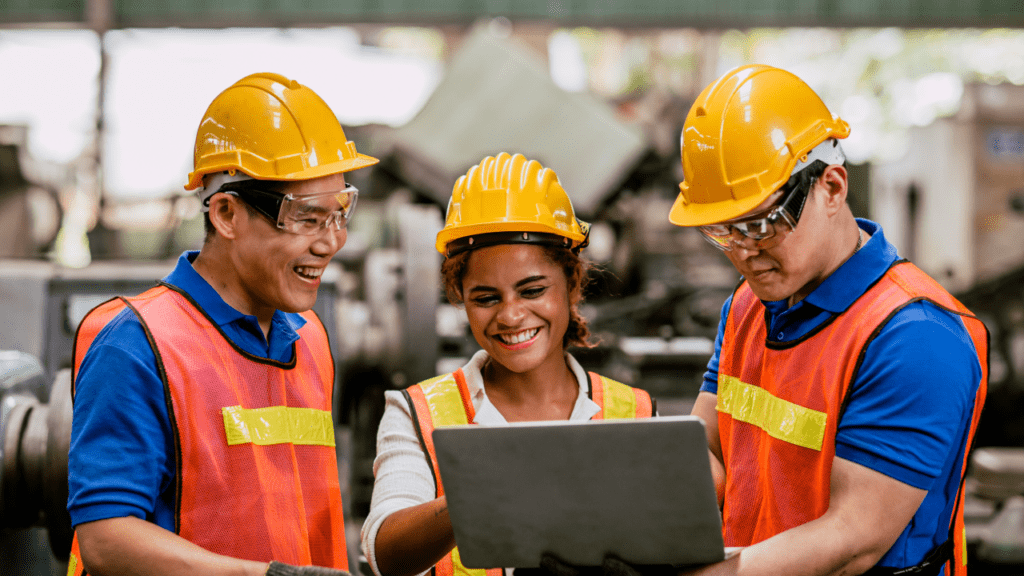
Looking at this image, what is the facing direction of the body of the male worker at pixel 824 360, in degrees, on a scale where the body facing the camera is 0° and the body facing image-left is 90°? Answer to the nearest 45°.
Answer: approximately 45°

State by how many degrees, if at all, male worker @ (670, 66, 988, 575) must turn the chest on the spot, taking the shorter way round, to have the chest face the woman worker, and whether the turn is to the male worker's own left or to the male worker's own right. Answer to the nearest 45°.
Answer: approximately 45° to the male worker's own right

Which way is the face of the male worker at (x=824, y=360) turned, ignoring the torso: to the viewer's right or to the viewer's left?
to the viewer's left

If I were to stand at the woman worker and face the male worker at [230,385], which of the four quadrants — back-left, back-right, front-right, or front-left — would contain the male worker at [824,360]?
back-left

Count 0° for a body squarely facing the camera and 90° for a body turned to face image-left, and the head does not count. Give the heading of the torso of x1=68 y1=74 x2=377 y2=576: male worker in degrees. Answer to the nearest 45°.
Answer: approximately 315°

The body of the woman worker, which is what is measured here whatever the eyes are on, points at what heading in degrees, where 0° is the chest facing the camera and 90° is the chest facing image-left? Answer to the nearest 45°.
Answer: approximately 0°

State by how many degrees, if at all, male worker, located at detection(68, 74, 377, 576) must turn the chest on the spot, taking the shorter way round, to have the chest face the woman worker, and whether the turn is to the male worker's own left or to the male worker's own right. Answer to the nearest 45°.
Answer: approximately 45° to the male worker's own left

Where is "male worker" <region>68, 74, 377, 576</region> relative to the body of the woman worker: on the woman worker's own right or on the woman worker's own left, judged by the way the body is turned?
on the woman worker's own right
